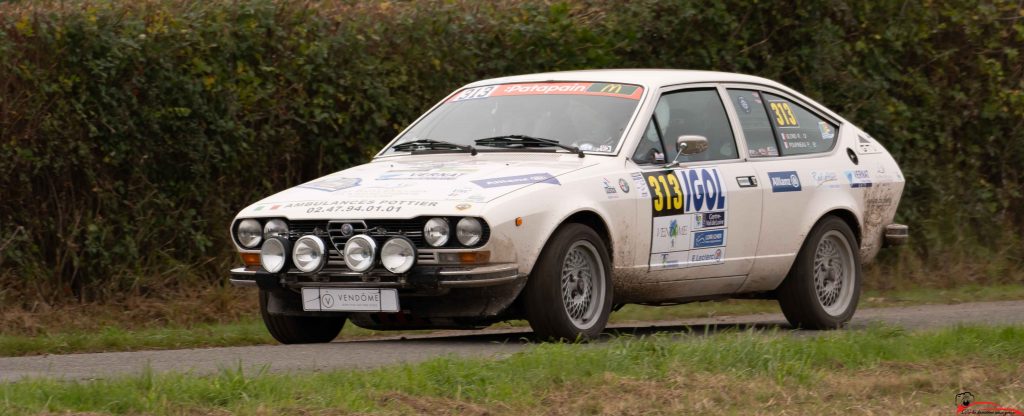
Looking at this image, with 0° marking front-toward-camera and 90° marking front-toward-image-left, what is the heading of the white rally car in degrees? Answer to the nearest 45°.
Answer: approximately 45°
